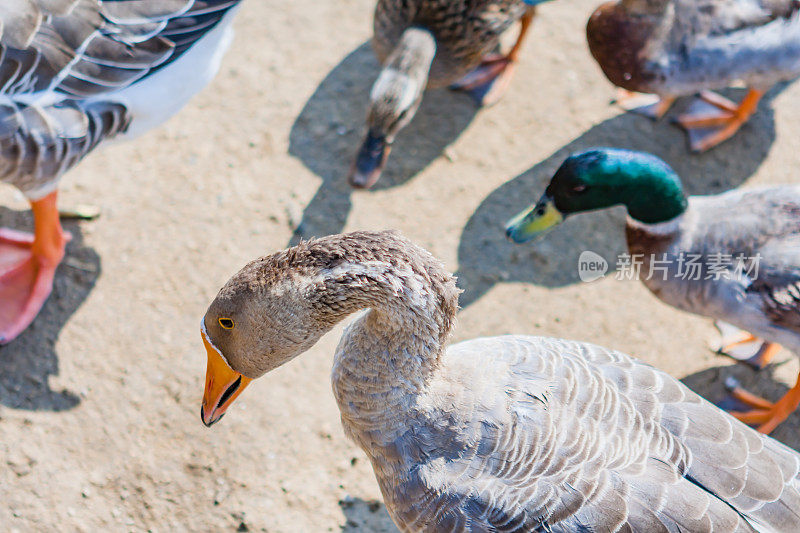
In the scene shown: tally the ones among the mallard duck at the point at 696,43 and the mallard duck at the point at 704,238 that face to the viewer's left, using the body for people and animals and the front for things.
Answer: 2

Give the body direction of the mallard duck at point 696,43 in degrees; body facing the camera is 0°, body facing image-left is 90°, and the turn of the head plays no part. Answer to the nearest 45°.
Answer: approximately 90°

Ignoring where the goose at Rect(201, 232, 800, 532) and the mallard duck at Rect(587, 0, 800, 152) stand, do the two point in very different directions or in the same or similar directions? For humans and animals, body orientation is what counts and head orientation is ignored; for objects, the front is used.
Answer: same or similar directions

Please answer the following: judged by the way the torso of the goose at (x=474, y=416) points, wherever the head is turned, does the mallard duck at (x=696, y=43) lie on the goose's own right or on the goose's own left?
on the goose's own right

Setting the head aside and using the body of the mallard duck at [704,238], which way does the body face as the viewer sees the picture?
to the viewer's left

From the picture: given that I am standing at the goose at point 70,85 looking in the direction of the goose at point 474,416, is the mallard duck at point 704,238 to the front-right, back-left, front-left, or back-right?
front-left

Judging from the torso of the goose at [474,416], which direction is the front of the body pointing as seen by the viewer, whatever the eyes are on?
to the viewer's left

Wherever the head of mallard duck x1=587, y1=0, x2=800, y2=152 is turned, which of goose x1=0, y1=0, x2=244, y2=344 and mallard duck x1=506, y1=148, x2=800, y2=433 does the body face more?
the goose

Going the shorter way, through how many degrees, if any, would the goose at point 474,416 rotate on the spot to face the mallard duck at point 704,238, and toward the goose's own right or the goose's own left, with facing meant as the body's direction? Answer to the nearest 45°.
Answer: approximately 135° to the goose's own right
